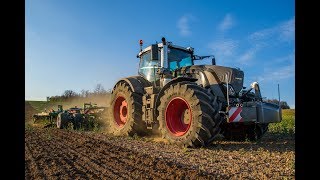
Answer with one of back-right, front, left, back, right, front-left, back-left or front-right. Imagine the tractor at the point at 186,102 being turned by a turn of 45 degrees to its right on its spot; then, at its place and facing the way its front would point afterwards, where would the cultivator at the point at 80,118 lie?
back-right

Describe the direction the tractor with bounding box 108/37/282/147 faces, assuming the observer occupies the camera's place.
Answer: facing the viewer and to the right of the viewer
